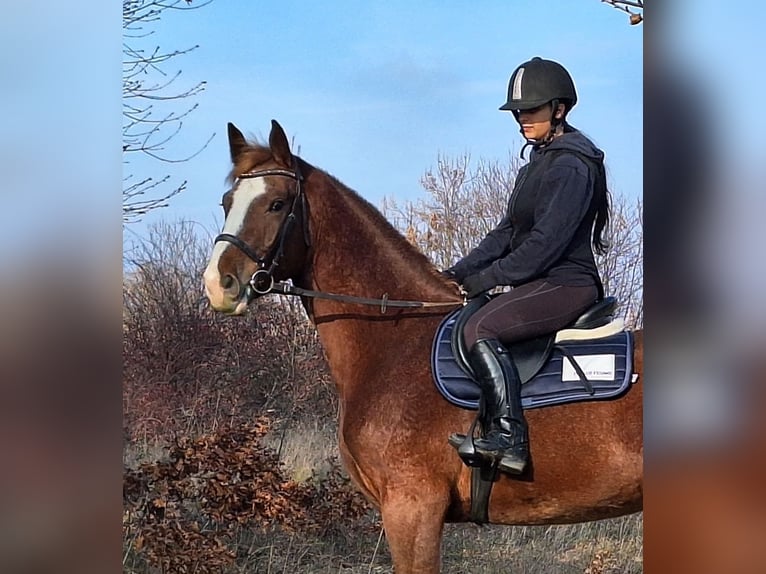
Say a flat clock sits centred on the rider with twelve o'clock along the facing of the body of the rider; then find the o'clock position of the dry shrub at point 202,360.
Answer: The dry shrub is roughly at 1 o'clock from the rider.

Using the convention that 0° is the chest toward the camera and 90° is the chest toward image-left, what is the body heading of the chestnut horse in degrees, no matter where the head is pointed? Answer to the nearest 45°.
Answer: approximately 90°

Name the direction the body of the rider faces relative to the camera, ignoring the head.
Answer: to the viewer's left

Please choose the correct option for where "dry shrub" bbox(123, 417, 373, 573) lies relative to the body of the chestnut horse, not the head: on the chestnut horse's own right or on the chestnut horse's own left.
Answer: on the chestnut horse's own right

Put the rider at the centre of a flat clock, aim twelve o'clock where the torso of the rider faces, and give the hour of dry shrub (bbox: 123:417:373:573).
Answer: The dry shrub is roughly at 1 o'clock from the rider.
